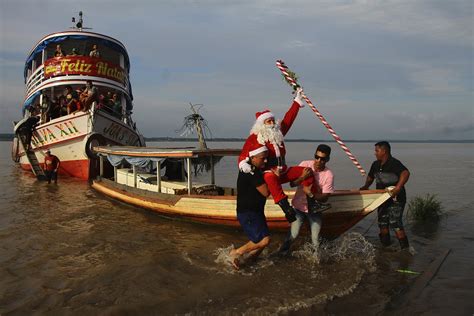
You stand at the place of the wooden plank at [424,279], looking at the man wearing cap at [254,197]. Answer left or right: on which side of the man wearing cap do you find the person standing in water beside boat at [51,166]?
right

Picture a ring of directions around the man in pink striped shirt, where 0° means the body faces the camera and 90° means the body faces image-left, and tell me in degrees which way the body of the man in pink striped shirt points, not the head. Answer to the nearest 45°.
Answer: approximately 45°

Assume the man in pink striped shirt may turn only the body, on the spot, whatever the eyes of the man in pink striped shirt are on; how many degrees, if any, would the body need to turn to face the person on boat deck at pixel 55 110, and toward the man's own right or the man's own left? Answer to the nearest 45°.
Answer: approximately 90° to the man's own right

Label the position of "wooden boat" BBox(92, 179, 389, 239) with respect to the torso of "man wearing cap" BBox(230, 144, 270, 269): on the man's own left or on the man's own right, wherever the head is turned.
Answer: on the man's own left

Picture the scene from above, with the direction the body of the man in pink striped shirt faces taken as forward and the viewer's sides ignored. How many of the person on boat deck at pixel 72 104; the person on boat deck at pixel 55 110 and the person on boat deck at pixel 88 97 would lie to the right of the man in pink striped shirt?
3

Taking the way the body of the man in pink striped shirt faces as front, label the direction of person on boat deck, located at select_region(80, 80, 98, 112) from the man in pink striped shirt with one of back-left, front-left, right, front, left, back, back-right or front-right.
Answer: right
